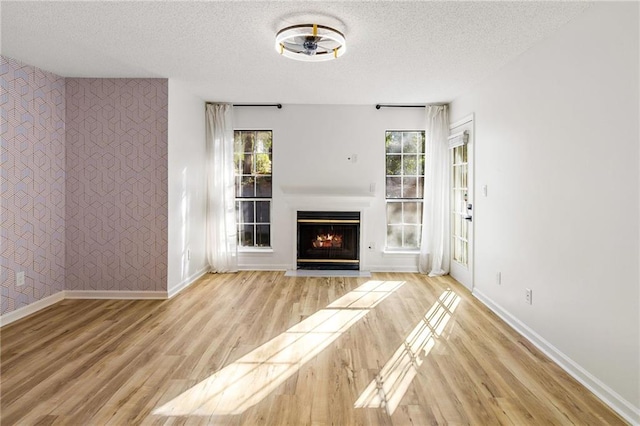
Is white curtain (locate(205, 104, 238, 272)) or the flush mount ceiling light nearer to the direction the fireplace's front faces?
the flush mount ceiling light

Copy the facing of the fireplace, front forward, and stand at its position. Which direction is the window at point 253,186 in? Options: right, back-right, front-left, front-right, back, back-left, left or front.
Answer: right

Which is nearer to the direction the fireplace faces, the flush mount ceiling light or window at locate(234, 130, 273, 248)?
the flush mount ceiling light

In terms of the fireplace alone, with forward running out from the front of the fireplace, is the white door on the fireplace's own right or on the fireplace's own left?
on the fireplace's own left

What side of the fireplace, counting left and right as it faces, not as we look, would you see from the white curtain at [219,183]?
right

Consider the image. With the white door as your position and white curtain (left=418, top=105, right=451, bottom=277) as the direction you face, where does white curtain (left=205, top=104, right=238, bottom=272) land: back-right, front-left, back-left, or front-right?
front-left

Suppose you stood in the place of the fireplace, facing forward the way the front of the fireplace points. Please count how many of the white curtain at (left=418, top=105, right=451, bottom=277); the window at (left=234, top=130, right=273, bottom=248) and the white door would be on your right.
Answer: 1

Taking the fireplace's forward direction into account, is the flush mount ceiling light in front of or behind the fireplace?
in front

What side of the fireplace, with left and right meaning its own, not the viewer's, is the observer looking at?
front
